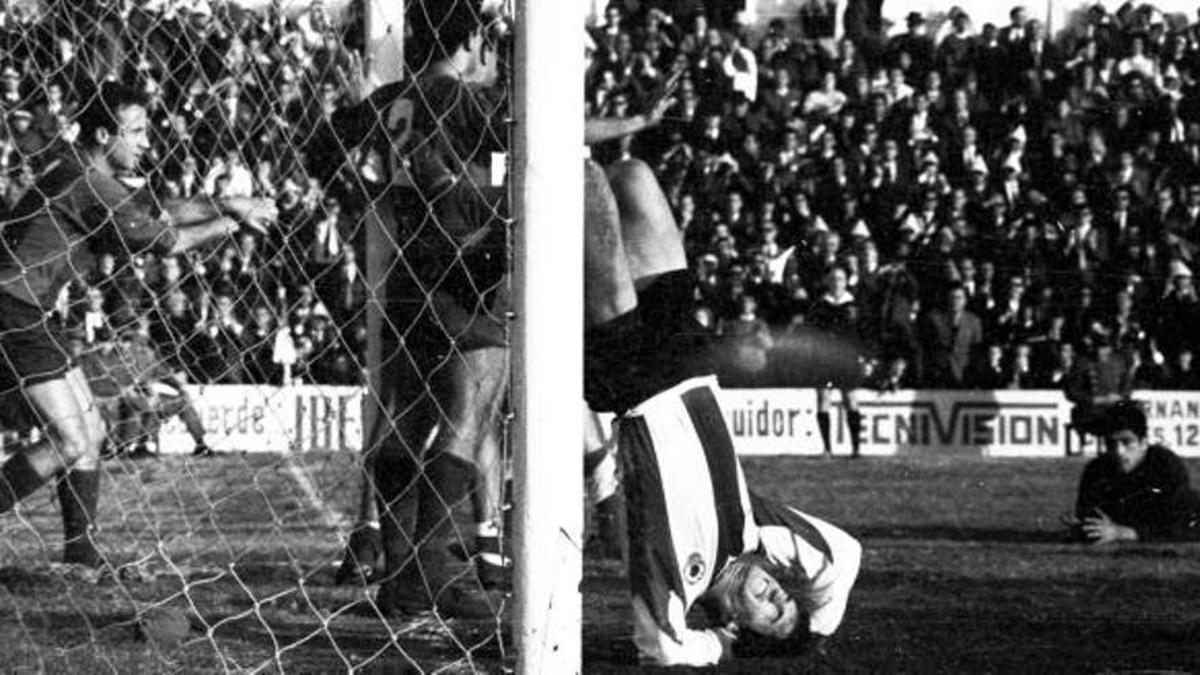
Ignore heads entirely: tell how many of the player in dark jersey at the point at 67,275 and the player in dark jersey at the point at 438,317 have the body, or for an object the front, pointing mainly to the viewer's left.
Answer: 0

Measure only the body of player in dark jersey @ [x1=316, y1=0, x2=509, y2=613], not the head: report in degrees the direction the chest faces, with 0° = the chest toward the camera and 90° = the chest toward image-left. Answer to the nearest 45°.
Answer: approximately 225°

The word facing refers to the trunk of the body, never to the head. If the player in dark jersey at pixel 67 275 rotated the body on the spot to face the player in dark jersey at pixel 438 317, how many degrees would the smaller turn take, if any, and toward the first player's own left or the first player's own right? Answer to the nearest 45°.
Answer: approximately 45° to the first player's own right

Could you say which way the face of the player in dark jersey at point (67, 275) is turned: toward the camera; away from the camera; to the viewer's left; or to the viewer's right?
to the viewer's right

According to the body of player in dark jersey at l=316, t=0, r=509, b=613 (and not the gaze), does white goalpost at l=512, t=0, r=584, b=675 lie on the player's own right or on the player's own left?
on the player's own right

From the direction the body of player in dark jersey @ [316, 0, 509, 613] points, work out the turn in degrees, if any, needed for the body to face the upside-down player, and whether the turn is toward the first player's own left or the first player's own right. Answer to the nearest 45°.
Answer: approximately 90° to the first player's own right

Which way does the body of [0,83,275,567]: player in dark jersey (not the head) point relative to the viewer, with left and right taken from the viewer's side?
facing to the right of the viewer
